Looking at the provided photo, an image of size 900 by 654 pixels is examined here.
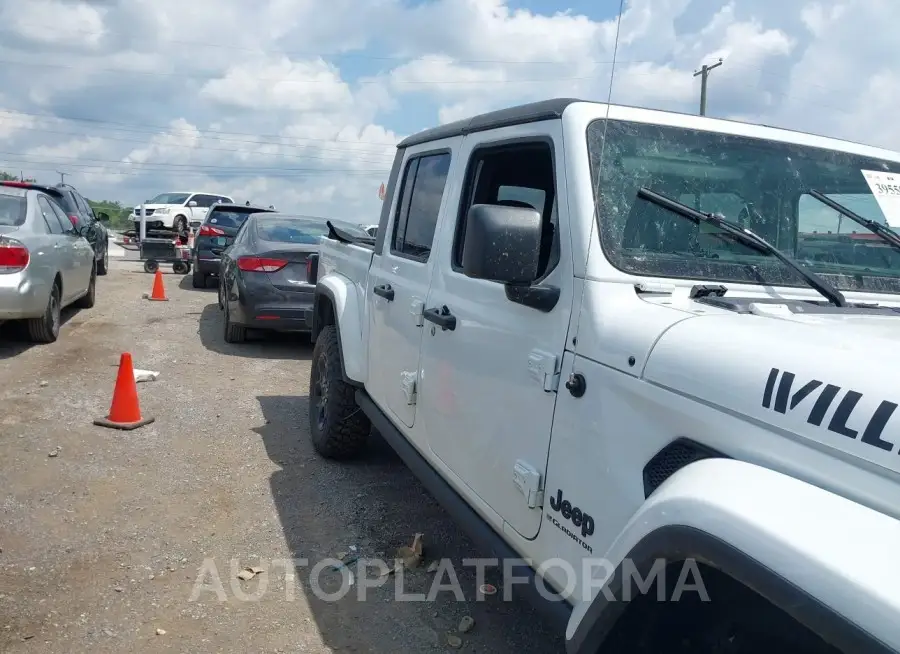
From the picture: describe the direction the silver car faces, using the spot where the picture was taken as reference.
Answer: facing away from the viewer and to the right of the viewer

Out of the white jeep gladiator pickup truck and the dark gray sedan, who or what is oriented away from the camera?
the dark gray sedan

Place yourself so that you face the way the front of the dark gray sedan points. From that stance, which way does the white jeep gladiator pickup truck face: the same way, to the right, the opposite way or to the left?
the opposite way

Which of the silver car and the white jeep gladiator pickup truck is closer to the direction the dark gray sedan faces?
the silver car

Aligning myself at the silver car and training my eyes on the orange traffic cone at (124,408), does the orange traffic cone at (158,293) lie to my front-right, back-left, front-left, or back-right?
back-left

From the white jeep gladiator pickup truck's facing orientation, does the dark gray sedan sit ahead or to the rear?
to the rear

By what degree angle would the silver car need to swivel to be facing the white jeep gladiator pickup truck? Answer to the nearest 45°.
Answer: approximately 135° to its right

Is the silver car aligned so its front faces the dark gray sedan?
no

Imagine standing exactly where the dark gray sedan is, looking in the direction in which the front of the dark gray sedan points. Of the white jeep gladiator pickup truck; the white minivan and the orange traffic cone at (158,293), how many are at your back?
1

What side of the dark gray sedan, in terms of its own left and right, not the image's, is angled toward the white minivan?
front

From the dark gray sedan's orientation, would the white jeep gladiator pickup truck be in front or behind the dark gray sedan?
behind

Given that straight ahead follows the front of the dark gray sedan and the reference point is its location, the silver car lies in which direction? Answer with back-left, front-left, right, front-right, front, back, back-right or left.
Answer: left

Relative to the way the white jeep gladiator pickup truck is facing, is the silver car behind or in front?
behind

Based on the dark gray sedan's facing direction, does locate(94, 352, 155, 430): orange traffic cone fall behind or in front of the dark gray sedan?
behind

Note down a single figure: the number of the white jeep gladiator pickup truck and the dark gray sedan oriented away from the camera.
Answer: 1

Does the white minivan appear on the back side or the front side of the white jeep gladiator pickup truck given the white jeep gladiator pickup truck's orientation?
on the back side

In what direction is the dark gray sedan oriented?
away from the camera

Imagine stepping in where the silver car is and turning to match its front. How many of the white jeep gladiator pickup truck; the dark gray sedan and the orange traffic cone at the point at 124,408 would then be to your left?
0

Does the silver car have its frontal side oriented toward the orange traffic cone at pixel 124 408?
no
